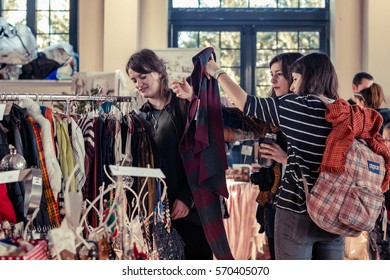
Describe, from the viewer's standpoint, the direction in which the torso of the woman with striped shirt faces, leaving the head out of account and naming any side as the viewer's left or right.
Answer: facing away from the viewer and to the left of the viewer

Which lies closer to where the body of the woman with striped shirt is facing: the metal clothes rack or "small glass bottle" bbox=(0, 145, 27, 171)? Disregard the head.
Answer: the metal clothes rack

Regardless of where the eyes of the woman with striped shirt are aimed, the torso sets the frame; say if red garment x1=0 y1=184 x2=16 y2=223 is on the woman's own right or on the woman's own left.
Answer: on the woman's own left

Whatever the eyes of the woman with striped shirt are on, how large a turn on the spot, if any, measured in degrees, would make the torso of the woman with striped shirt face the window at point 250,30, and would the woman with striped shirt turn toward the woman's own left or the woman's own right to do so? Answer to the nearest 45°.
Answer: approximately 45° to the woman's own right

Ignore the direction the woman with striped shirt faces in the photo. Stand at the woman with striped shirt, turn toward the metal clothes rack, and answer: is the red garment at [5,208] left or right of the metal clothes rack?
left

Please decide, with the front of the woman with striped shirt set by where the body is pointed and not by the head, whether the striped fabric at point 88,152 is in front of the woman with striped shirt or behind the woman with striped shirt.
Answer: in front

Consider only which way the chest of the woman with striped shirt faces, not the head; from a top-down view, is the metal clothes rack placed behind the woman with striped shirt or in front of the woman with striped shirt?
in front

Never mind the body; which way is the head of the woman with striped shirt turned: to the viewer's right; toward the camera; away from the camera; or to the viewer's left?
to the viewer's left

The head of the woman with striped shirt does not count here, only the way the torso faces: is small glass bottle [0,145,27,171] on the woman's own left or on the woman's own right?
on the woman's own left
